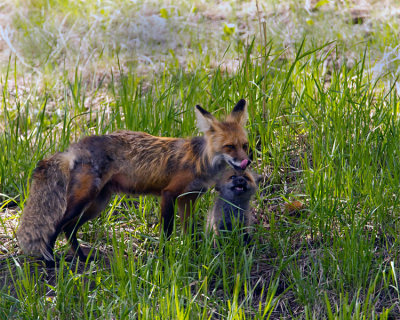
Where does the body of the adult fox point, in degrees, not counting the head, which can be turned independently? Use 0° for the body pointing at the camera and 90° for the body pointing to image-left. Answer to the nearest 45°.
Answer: approximately 270°
